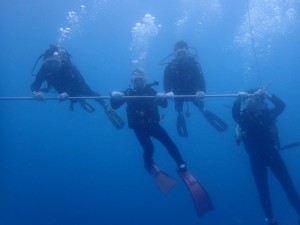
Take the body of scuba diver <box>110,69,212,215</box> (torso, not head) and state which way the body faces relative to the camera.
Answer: toward the camera

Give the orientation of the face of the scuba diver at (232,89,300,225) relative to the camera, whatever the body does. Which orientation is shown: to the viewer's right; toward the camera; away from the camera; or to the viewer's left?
toward the camera

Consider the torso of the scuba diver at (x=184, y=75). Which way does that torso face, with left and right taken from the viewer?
facing the viewer

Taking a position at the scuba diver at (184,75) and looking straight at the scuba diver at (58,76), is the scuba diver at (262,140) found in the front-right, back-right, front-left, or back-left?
back-left

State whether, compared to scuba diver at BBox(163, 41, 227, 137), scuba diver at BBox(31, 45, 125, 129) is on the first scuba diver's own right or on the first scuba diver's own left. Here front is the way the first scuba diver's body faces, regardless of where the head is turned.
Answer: on the first scuba diver's own right

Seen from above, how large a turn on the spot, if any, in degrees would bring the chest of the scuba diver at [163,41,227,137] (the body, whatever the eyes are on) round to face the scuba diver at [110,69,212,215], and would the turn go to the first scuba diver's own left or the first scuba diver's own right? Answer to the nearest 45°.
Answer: approximately 45° to the first scuba diver's own right

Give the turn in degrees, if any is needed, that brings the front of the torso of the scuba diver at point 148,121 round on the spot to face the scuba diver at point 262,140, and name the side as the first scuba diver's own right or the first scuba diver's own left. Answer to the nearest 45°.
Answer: approximately 90° to the first scuba diver's own left

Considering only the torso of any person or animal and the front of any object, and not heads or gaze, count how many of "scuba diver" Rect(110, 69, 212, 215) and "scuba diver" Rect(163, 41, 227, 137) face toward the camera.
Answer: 2

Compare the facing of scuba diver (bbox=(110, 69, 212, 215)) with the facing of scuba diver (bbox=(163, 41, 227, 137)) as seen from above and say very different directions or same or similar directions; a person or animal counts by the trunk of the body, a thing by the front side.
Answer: same or similar directions

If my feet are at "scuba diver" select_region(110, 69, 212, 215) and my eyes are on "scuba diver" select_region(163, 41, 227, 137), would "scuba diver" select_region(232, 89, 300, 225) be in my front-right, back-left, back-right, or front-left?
front-right
